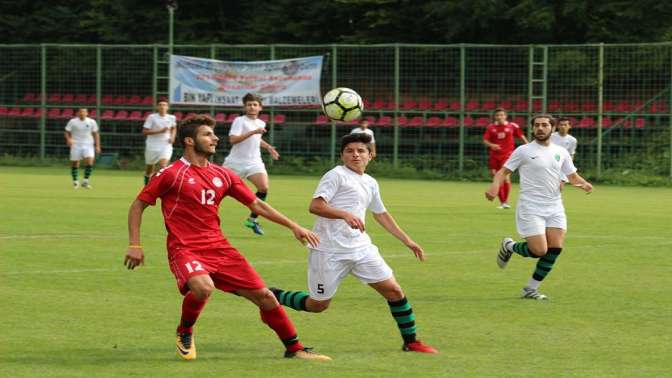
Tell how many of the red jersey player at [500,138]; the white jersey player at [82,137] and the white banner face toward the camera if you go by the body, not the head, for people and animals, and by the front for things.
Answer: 3

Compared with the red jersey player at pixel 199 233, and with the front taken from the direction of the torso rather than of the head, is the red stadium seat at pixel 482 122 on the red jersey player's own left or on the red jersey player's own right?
on the red jersey player's own left

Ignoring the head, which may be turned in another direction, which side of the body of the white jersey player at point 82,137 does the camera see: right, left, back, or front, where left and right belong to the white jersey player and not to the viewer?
front

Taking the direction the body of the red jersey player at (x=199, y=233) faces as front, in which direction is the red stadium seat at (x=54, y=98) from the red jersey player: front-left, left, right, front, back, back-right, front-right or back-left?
back-left

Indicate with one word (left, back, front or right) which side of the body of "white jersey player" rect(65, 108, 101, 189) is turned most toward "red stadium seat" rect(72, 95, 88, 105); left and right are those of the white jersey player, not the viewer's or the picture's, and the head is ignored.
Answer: back

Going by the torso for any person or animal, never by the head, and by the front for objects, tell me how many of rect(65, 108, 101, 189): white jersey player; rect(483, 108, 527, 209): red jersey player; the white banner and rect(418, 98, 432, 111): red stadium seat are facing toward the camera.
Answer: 4

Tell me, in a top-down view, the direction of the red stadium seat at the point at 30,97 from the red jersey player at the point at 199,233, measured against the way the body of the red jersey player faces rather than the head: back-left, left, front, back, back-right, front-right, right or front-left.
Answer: back-left

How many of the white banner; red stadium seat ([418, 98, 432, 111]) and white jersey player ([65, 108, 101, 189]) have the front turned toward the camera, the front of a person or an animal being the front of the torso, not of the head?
3

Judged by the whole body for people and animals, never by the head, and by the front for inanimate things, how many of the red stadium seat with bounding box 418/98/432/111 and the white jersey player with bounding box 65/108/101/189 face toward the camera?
2

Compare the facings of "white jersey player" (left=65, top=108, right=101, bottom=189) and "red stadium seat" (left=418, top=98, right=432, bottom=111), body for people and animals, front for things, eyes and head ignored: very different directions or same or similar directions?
same or similar directions

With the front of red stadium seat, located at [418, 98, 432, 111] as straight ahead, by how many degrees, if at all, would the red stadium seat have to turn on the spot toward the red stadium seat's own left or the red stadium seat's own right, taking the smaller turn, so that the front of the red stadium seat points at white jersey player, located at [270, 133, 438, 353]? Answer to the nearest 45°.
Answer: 0° — it already faces them

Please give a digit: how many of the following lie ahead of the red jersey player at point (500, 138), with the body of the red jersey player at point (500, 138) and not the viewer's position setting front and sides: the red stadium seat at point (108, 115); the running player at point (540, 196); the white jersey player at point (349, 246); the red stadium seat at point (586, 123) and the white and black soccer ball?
3

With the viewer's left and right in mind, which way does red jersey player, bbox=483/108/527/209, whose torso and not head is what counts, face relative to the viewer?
facing the viewer

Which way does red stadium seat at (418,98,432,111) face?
toward the camera
